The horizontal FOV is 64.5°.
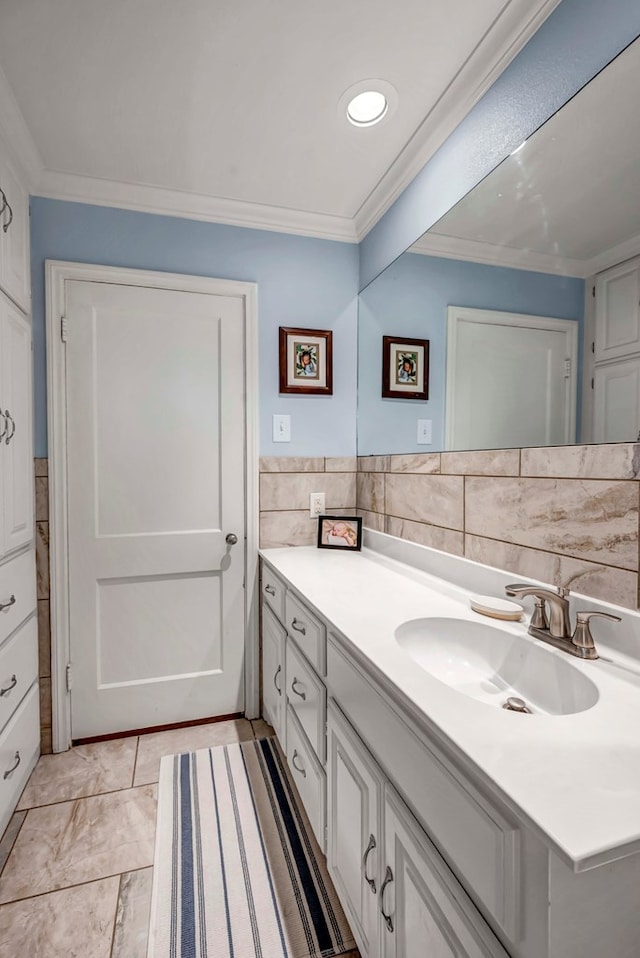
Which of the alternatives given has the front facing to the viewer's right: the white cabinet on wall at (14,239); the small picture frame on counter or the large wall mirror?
the white cabinet on wall

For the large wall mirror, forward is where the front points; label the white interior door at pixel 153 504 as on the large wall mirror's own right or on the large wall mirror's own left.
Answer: on the large wall mirror's own right

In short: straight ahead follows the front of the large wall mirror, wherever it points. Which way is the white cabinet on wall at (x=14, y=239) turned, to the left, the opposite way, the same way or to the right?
the opposite way

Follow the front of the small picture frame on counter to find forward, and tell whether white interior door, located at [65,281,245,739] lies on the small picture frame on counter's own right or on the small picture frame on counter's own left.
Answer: on the small picture frame on counter's own right

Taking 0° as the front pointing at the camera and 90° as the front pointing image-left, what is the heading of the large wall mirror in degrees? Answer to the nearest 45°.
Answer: approximately 45°

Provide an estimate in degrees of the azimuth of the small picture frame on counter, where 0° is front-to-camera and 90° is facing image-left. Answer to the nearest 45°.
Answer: approximately 0°

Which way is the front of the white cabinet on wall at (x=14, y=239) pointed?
to the viewer's right

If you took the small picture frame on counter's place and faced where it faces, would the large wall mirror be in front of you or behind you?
in front

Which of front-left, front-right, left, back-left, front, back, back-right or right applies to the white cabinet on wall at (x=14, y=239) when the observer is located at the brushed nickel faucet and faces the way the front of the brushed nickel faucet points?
front-right

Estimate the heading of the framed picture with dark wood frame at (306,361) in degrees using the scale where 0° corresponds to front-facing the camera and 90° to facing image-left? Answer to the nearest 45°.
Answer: approximately 0°

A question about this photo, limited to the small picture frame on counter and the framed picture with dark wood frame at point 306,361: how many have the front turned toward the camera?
2

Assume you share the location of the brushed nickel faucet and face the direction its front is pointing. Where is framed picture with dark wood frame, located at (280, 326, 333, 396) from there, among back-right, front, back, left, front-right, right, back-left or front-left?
right
